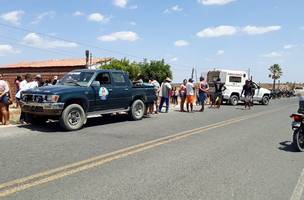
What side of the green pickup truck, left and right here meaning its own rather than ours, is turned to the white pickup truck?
back

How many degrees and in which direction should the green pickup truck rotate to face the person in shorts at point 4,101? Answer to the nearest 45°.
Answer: approximately 45° to its right

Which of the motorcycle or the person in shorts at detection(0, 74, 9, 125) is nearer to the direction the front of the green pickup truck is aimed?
the person in shorts

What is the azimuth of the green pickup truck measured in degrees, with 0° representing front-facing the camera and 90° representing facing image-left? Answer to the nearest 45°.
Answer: approximately 45°

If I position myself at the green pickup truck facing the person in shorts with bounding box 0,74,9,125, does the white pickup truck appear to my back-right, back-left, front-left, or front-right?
back-right

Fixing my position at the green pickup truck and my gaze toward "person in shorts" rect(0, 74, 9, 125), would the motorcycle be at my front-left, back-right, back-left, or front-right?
back-left

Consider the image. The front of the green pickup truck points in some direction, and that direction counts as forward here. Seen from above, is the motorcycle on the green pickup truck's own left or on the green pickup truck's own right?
on the green pickup truck's own left
